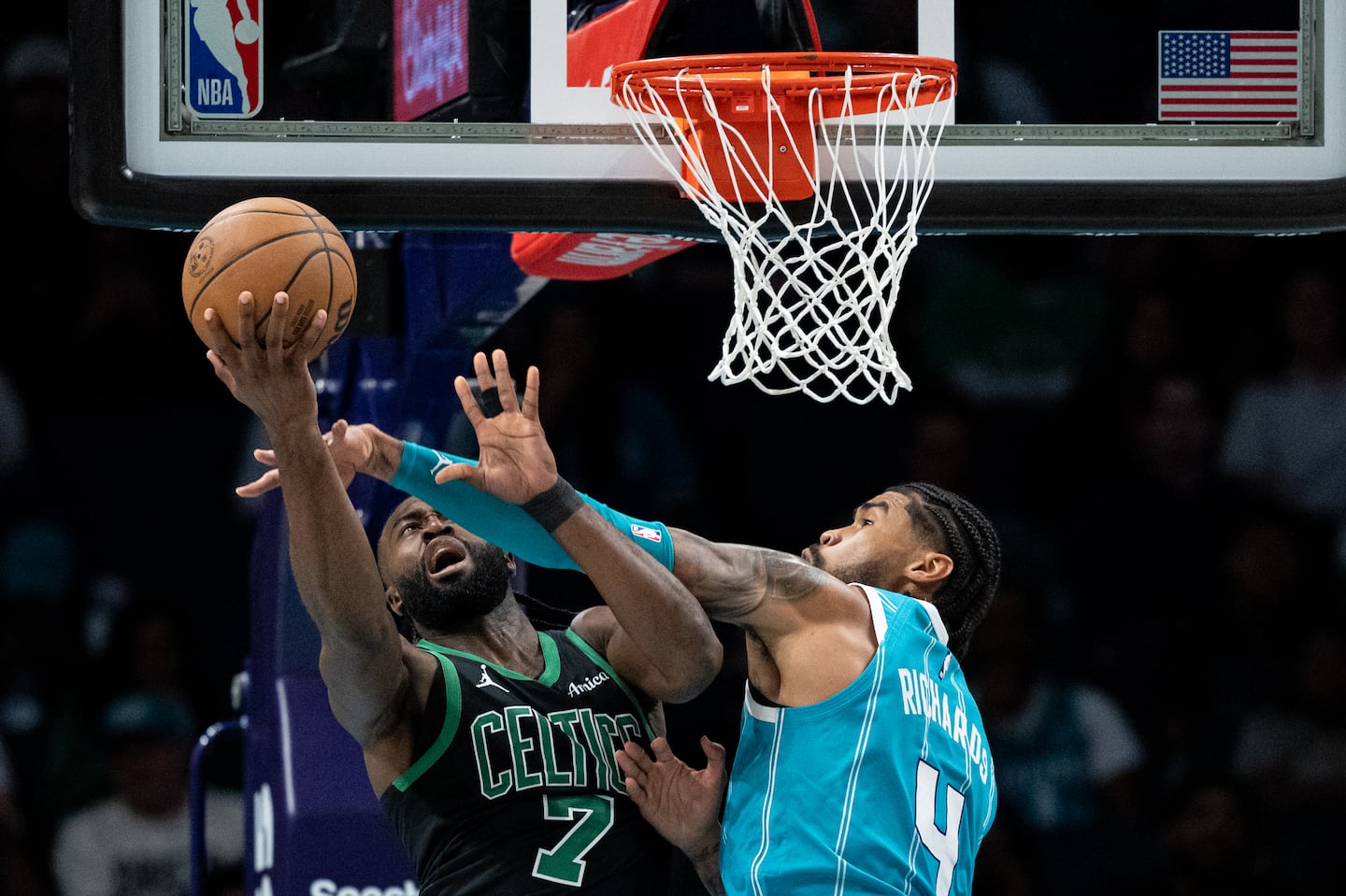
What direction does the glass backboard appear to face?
toward the camera

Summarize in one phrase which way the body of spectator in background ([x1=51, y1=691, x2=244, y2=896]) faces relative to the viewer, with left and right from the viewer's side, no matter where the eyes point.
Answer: facing the viewer

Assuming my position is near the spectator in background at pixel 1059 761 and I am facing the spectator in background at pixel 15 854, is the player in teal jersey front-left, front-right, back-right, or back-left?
front-left

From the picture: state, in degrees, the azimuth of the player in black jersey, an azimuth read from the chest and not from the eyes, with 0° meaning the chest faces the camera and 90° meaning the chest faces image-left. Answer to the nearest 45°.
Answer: approximately 315°

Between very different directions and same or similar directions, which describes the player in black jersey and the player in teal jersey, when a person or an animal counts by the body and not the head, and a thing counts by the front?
very different directions

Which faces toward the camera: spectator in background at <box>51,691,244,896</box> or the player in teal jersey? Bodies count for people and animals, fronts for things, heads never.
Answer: the spectator in background

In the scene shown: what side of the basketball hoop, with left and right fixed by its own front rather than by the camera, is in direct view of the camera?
front

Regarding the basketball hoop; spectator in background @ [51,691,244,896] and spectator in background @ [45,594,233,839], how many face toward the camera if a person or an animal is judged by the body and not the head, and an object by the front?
3

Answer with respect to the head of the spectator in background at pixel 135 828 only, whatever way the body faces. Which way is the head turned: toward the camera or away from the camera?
toward the camera

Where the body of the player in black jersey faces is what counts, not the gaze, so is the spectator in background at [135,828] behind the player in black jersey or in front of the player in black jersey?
behind

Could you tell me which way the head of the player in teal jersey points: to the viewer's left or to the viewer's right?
to the viewer's left
